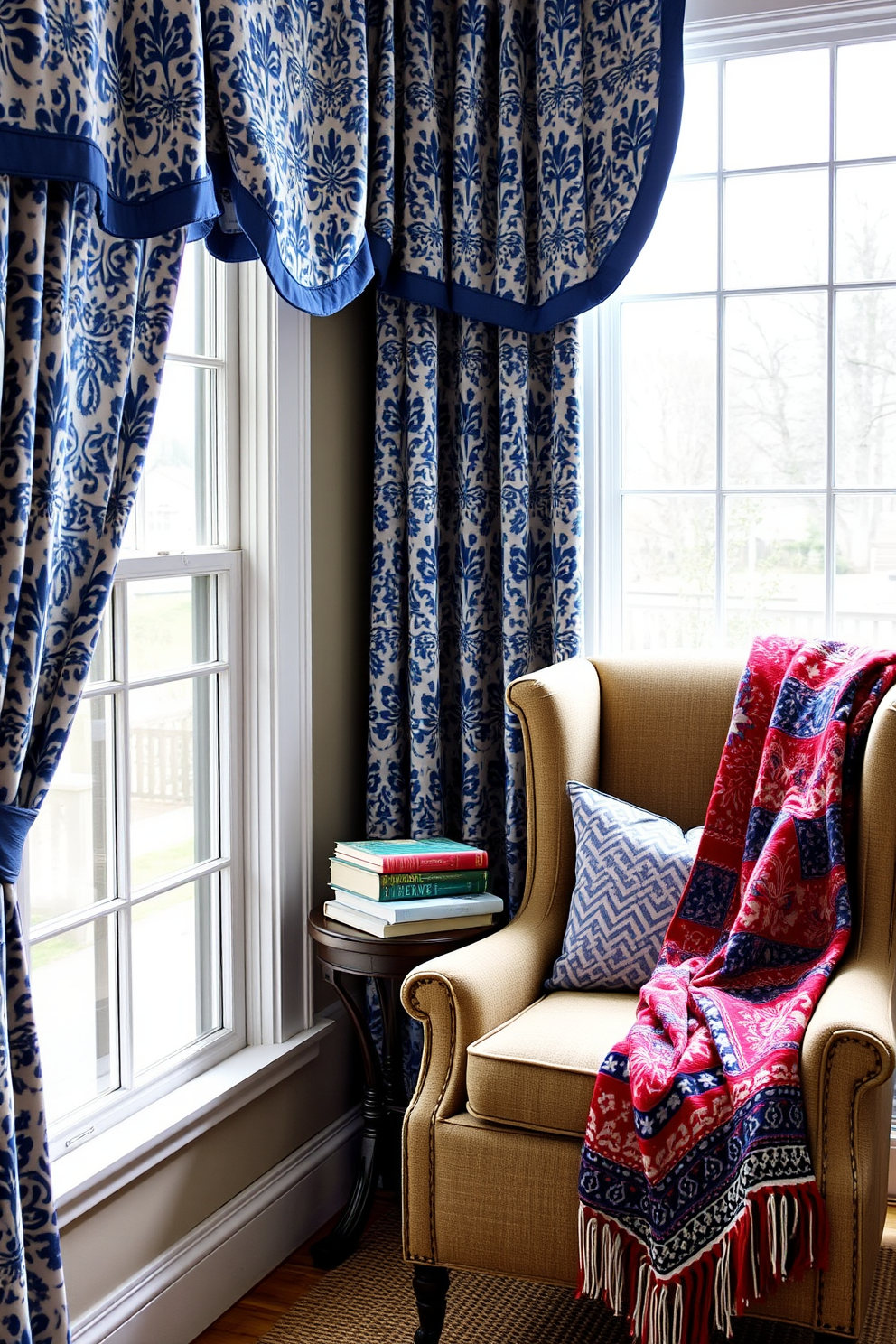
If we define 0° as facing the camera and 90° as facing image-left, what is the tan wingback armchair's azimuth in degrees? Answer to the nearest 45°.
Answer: approximately 45°

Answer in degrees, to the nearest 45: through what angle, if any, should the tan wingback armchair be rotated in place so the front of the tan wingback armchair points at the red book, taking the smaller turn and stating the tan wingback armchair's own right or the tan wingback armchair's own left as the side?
approximately 90° to the tan wingback armchair's own right

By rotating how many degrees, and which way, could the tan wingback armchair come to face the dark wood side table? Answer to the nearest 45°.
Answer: approximately 90° to its right
